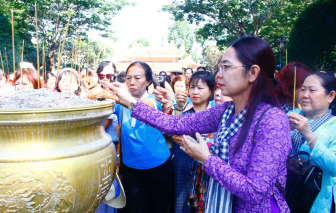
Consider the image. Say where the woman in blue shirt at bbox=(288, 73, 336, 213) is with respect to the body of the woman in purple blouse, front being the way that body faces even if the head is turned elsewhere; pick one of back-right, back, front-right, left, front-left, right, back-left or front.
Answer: back-right

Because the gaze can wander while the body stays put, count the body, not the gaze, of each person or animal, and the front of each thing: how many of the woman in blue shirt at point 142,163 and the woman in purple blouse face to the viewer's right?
0

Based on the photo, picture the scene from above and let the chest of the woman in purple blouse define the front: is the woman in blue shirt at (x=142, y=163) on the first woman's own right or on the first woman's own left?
on the first woman's own right

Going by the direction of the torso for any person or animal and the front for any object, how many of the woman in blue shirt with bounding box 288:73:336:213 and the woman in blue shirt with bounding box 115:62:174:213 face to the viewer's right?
0

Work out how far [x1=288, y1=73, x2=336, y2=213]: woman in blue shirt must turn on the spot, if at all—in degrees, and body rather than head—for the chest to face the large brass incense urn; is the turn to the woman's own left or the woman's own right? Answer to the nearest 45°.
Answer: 0° — they already face it

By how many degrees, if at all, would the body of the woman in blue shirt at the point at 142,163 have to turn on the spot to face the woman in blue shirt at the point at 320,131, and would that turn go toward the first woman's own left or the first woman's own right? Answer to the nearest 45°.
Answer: approximately 135° to the first woman's own left

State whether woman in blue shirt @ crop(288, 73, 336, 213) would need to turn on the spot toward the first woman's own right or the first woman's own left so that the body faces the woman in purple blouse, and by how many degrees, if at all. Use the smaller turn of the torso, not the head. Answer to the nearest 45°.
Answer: approximately 45° to the first woman's own left

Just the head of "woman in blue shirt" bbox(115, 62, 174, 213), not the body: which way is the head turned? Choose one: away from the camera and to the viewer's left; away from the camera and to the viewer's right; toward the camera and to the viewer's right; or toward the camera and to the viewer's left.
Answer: toward the camera and to the viewer's left

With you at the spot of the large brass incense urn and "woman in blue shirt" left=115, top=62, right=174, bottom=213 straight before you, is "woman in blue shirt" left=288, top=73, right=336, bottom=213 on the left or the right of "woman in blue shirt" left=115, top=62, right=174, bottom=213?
right

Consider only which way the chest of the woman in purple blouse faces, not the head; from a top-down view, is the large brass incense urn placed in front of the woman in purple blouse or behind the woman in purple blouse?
in front

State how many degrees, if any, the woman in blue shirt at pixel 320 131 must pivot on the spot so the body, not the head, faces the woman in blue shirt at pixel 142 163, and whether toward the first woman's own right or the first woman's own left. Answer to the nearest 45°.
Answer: approximately 45° to the first woman's own right

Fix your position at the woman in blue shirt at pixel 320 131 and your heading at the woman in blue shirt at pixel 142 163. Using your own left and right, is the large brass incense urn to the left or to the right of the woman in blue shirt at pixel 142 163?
left

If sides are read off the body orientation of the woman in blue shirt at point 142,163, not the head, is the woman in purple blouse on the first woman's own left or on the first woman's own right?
on the first woman's own left

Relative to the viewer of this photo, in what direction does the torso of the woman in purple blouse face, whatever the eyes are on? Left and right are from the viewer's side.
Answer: facing to the left of the viewer

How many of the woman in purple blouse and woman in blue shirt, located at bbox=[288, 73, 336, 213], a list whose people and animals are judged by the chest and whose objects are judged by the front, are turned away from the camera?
0

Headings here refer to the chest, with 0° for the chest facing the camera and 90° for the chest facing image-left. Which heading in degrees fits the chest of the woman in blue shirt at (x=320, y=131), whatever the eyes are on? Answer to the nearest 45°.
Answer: approximately 45°
